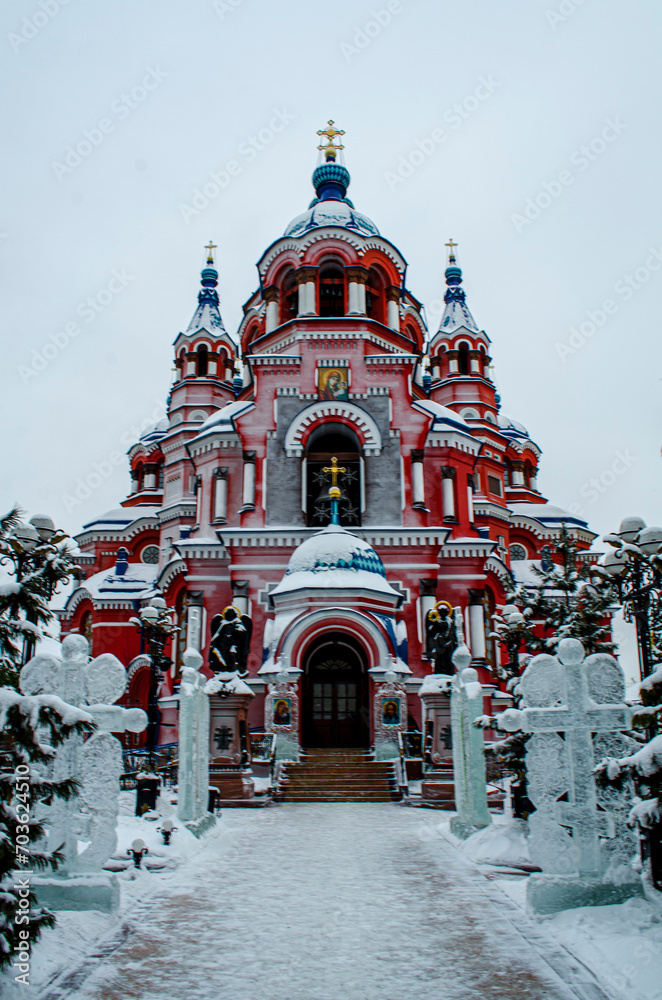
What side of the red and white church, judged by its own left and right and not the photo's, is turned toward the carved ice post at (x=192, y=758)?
front

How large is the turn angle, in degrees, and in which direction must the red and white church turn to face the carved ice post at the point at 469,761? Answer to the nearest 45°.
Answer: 0° — it already faces it

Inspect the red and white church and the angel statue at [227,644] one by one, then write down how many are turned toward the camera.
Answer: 2

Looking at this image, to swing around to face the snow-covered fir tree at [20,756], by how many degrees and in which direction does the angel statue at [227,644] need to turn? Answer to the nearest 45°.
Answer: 0° — it already faces it

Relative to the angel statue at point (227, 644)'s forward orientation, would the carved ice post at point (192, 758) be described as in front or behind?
in front

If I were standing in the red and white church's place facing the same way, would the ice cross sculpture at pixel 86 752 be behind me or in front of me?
in front
